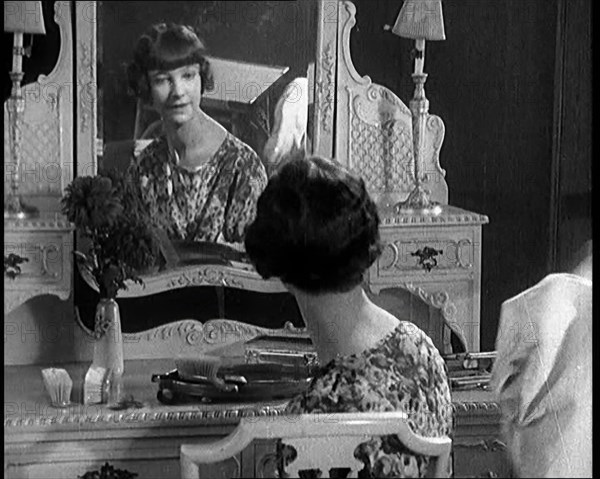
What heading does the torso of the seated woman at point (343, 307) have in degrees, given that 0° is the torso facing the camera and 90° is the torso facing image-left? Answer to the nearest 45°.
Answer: approximately 135°
